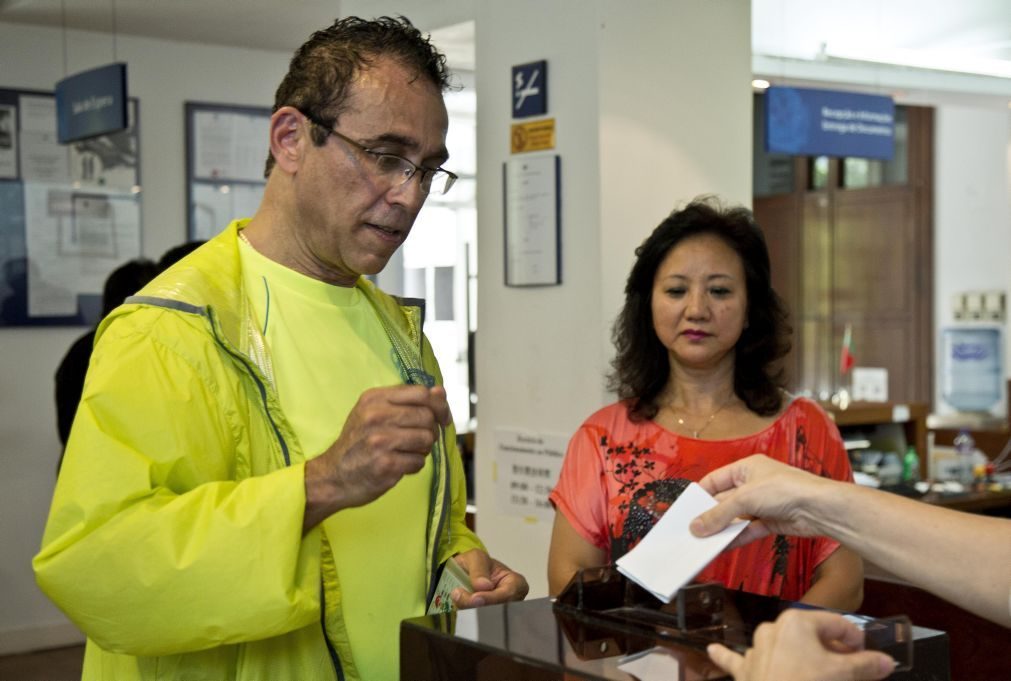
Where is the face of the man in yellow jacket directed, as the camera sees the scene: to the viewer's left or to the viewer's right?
to the viewer's right

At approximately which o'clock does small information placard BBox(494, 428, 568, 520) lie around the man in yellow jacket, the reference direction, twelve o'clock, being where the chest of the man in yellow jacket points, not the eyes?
The small information placard is roughly at 8 o'clock from the man in yellow jacket.

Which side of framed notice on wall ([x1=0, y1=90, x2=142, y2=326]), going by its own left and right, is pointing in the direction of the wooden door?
left

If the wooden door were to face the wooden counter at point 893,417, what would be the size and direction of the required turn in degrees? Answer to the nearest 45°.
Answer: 0° — it already faces it

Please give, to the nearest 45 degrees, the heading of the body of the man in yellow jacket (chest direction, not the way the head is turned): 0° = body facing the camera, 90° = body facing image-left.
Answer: approximately 315°

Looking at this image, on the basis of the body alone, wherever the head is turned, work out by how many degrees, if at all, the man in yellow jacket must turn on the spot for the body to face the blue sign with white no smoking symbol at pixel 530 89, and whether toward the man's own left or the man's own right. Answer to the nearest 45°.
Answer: approximately 135° to the man's own left

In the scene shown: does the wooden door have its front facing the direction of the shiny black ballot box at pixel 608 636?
yes
